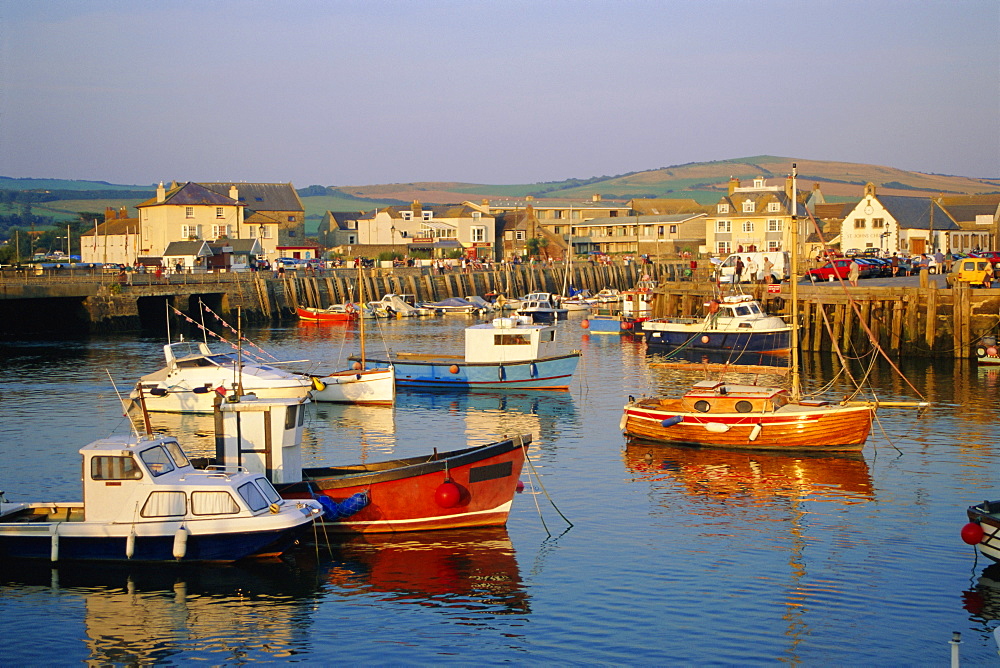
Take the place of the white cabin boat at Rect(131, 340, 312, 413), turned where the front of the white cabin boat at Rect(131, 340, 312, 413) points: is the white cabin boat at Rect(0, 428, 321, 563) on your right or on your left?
on your right

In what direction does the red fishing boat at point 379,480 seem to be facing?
to the viewer's right

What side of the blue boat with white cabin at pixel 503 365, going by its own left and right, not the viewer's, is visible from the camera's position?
right

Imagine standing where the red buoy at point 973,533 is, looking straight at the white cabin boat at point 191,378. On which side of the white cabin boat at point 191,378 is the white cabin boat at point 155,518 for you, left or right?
left

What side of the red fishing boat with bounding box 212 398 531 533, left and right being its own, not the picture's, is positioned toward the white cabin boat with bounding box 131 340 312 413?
left

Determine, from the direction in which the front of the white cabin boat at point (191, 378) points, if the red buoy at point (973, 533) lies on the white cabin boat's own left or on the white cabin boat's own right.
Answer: on the white cabin boat's own right

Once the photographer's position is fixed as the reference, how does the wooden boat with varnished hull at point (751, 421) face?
facing to the right of the viewer
